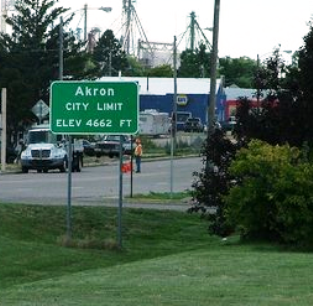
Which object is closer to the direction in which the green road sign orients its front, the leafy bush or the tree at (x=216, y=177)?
the leafy bush

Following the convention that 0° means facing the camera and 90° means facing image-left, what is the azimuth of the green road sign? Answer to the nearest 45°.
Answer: approximately 0°

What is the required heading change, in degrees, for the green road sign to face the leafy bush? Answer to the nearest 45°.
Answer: approximately 45° to its left

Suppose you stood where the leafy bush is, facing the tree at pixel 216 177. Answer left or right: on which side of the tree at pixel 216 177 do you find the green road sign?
left

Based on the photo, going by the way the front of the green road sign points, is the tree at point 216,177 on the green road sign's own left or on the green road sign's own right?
on the green road sign's own left
